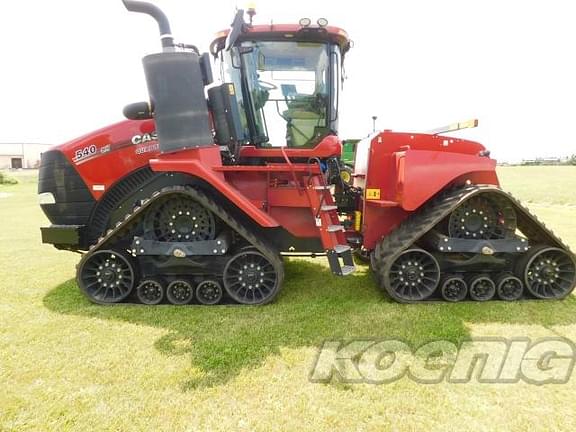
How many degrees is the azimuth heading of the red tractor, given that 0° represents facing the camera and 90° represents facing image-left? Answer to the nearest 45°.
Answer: approximately 90°
